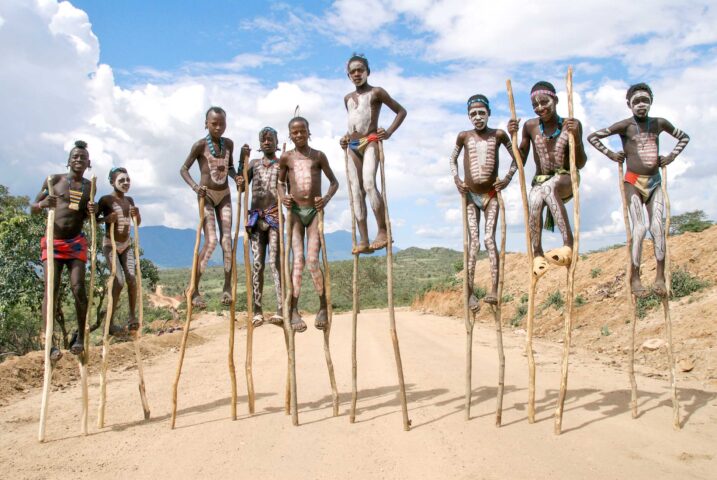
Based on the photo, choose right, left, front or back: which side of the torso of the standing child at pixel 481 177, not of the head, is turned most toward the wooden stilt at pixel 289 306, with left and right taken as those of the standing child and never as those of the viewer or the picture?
right

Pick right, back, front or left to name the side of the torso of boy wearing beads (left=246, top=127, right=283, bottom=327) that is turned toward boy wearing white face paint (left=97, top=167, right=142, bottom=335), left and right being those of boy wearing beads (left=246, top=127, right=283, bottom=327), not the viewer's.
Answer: right

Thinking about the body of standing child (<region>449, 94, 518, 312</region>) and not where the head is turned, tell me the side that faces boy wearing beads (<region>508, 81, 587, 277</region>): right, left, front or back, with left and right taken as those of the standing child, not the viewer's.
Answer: left

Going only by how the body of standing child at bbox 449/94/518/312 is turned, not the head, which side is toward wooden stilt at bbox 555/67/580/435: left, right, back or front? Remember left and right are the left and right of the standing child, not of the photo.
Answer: left

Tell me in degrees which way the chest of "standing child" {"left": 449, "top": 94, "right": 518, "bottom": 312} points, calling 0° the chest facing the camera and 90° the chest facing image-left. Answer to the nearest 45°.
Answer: approximately 0°

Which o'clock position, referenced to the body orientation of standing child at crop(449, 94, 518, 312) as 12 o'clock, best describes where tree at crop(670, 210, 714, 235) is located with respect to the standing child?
The tree is roughly at 7 o'clock from the standing child.

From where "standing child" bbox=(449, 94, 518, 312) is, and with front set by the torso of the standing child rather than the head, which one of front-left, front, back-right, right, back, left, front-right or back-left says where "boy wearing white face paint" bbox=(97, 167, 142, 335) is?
right
